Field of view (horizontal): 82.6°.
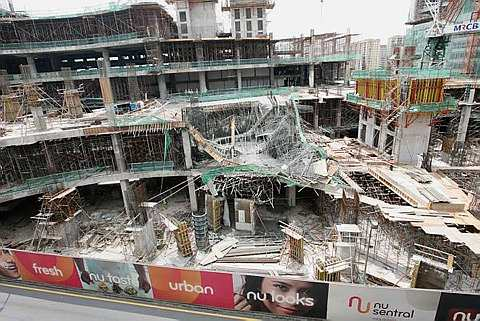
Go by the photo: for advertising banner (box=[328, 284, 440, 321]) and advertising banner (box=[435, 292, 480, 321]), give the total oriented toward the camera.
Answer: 2

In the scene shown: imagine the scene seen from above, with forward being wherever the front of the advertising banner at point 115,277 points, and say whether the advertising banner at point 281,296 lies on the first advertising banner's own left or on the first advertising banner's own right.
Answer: on the first advertising banner's own left

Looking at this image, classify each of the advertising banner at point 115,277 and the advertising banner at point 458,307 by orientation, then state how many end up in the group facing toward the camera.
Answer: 2

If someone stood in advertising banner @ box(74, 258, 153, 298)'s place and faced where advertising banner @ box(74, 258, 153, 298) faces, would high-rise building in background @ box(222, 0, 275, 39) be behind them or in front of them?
behind

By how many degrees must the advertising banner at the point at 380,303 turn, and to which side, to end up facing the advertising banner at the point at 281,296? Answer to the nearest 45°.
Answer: approximately 90° to its right

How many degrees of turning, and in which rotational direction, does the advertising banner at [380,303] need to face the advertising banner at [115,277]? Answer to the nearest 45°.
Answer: approximately 90° to its right

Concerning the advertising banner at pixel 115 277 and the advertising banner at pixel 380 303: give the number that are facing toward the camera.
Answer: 2

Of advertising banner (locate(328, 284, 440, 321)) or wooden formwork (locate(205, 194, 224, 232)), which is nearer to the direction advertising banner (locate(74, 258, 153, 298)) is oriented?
the advertising banner

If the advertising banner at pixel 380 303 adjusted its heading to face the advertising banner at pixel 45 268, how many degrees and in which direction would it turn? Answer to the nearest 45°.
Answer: approximately 90° to its right

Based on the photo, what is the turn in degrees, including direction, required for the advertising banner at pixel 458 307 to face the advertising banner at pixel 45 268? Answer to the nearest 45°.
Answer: approximately 45° to its right
